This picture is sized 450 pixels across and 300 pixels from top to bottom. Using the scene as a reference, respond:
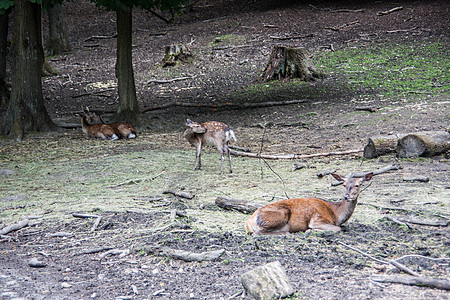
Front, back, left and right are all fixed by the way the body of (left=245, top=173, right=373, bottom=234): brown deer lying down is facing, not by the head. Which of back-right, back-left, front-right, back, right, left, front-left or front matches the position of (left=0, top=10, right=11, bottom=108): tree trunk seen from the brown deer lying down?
back-left

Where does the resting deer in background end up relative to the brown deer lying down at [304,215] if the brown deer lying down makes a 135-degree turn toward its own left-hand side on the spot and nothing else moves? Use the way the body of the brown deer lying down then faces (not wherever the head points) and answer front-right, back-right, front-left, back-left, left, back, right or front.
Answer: front

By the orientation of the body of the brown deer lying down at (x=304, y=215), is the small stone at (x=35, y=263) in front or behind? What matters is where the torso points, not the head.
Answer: behind

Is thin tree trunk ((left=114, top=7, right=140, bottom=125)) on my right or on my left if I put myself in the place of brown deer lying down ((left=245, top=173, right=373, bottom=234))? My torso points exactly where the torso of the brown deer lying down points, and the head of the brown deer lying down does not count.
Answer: on my left

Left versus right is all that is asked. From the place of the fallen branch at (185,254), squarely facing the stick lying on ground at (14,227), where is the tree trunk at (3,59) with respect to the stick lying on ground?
right

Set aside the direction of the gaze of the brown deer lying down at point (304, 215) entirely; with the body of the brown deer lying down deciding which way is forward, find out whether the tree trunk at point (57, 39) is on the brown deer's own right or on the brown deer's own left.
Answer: on the brown deer's own left

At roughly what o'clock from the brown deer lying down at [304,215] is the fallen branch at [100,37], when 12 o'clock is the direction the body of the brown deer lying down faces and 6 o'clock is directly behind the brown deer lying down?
The fallen branch is roughly at 8 o'clock from the brown deer lying down.

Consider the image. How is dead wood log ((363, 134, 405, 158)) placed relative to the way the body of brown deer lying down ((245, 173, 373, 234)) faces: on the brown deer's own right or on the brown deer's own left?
on the brown deer's own left

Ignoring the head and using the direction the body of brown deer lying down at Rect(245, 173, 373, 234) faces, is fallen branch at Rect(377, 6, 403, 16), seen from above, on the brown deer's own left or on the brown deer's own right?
on the brown deer's own left

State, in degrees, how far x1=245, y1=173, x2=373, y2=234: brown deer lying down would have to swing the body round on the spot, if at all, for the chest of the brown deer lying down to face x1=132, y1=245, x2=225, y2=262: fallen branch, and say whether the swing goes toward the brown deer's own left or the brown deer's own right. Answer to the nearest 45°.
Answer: approximately 135° to the brown deer's own right

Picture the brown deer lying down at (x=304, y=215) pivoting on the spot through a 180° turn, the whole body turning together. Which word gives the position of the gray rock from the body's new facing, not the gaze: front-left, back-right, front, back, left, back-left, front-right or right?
left

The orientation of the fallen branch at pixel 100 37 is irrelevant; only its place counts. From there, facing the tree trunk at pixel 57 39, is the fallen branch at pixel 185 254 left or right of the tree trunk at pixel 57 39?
left

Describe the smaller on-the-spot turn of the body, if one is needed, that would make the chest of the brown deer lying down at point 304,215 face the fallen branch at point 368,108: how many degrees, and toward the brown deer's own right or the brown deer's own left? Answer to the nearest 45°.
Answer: approximately 90° to the brown deer's own left

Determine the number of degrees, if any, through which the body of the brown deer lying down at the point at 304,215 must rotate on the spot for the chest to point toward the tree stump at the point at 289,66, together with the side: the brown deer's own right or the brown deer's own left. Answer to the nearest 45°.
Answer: approximately 90° to the brown deer's own left

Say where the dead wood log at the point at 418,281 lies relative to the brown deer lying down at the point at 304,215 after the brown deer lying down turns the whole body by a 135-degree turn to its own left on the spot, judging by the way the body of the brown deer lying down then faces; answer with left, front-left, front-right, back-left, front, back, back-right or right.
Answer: back

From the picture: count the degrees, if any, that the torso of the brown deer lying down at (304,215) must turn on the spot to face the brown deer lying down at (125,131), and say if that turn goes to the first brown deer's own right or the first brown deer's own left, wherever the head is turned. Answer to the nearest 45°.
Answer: approximately 135° to the first brown deer's own left

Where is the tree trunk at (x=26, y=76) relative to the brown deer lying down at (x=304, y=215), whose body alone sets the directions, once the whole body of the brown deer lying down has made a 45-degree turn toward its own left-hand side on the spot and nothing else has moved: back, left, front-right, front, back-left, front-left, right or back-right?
left

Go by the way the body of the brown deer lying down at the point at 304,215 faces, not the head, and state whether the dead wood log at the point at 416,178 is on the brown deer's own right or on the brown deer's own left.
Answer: on the brown deer's own left

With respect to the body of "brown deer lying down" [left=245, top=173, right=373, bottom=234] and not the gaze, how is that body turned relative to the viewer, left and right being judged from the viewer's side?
facing to the right of the viewer

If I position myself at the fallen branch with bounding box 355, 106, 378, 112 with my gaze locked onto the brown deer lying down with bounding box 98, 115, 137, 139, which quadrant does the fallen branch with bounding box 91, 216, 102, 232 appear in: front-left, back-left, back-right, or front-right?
front-left
